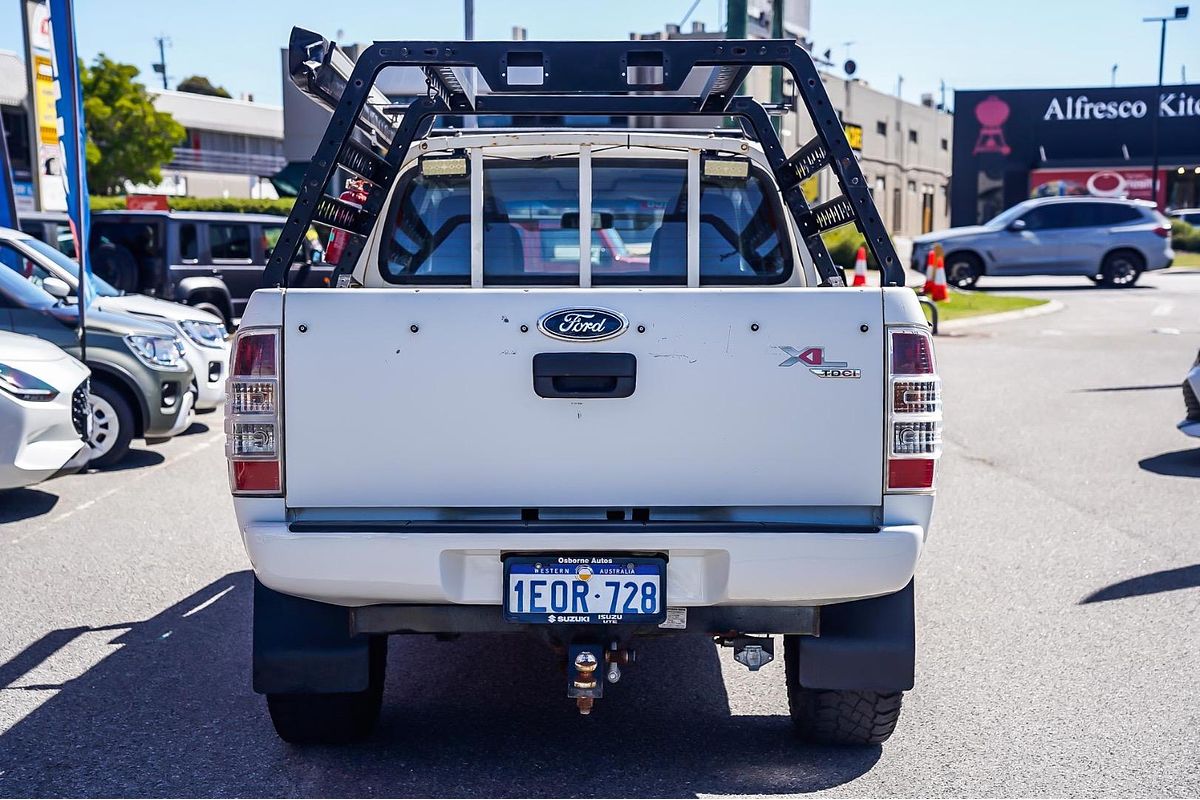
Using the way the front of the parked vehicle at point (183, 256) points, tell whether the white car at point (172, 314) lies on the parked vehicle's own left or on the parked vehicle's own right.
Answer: on the parked vehicle's own right

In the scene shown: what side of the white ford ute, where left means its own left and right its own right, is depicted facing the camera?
back

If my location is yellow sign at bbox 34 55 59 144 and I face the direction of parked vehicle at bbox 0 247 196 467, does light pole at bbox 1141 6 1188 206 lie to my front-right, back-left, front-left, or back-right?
back-left

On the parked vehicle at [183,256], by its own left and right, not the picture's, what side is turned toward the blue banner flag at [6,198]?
back

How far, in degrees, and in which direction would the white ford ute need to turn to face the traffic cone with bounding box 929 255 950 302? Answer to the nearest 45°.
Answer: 0° — it already faces it

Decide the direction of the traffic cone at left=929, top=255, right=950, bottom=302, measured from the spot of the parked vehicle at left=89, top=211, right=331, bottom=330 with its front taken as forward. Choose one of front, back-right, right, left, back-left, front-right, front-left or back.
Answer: front-right

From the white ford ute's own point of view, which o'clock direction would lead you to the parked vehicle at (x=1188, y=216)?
The parked vehicle is roughly at 1 o'clock from the white ford ute.

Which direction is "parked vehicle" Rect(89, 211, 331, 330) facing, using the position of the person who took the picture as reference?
facing away from the viewer and to the right of the viewer

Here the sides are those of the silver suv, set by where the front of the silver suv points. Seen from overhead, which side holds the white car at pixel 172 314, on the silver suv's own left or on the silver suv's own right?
on the silver suv's own left

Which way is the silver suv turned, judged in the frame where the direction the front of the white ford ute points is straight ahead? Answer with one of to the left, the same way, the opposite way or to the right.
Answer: to the left

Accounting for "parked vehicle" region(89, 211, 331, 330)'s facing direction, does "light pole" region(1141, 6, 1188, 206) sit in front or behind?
in front

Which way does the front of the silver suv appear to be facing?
to the viewer's left

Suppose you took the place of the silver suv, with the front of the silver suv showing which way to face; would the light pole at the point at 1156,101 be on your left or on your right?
on your right

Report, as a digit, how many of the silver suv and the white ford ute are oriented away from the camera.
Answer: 1

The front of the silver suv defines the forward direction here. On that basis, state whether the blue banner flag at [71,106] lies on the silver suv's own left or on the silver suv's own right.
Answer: on the silver suv's own left

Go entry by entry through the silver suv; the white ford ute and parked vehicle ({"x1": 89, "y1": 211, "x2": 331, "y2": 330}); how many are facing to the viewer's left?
1
